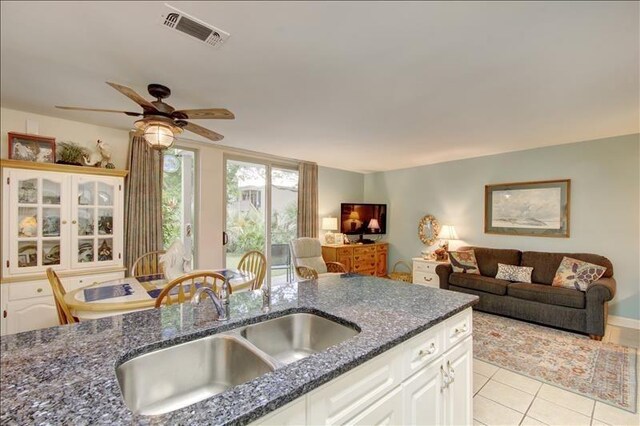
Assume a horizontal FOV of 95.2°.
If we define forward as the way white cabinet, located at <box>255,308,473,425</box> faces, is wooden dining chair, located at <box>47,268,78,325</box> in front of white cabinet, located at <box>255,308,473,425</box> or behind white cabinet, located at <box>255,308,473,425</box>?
behind

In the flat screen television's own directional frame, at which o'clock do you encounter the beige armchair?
The beige armchair is roughly at 1 o'clock from the flat screen television.

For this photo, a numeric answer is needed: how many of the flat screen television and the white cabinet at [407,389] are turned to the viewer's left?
0

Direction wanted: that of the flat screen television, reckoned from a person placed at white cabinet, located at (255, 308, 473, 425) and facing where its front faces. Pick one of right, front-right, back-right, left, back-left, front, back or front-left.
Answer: back-left

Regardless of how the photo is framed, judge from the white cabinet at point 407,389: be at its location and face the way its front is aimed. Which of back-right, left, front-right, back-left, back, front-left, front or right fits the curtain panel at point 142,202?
back

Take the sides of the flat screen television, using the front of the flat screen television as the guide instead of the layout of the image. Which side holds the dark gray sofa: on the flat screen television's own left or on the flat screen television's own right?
on the flat screen television's own left

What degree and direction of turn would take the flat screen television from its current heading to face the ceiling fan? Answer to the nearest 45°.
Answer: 0° — it already faces it

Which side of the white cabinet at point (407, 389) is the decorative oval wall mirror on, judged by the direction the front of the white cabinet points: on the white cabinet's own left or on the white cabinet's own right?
on the white cabinet's own left

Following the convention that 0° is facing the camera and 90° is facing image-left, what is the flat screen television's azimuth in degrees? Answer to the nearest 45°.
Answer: approximately 0°

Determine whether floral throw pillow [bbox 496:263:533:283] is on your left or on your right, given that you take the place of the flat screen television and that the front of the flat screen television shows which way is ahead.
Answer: on your left

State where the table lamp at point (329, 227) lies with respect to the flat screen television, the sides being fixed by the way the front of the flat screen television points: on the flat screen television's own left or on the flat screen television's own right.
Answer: on the flat screen television's own right

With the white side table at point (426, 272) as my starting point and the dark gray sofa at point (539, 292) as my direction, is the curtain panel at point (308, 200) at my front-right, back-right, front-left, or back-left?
back-right

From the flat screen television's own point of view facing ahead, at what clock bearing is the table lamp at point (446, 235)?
The table lamp is roughly at 10 o'clock from the flat screen television.

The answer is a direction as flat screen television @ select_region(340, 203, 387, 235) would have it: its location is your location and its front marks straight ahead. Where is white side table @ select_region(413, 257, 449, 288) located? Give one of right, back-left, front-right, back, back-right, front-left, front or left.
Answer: front-left

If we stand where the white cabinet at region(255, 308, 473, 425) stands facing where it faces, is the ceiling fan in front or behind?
behind

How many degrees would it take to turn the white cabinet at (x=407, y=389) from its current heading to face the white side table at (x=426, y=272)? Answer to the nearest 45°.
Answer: approximately 135° to its left
